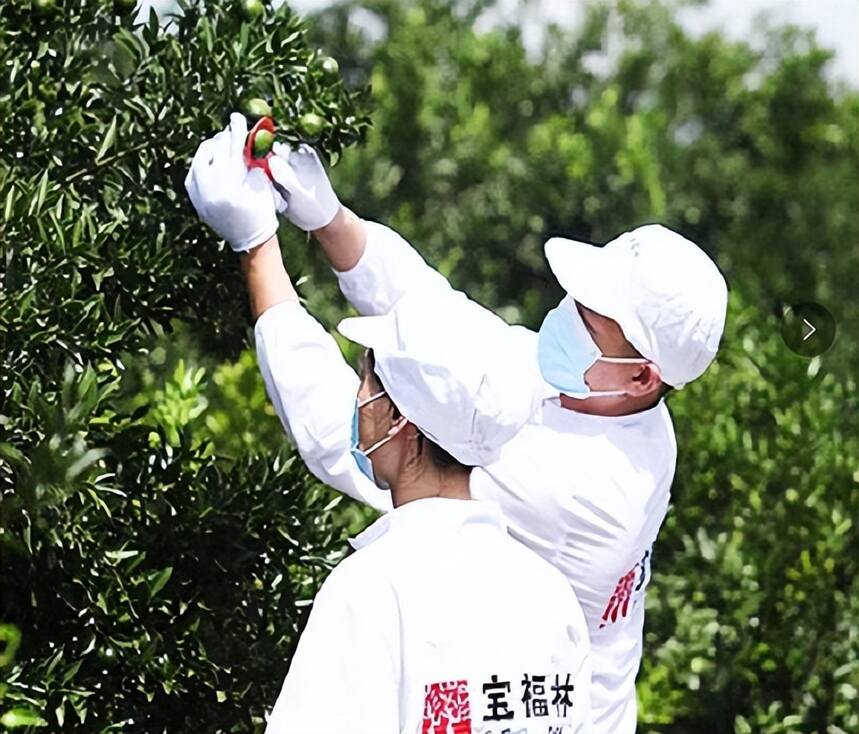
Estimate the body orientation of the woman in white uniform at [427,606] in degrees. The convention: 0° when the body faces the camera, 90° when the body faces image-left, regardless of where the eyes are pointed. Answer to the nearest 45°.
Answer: approximately 135°

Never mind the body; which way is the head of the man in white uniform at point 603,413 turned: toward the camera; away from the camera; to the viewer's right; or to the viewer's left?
to the viewer's left

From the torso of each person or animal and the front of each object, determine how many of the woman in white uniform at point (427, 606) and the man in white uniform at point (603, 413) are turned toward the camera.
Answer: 0

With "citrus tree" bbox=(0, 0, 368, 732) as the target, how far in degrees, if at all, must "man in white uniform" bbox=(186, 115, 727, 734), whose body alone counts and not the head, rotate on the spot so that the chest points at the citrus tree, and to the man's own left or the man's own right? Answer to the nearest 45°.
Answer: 0° — they already face it

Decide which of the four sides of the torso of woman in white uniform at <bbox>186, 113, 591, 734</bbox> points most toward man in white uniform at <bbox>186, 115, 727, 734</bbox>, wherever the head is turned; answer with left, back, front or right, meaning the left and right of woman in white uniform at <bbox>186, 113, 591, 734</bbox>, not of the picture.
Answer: right

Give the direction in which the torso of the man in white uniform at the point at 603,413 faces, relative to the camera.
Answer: to the viewer's left

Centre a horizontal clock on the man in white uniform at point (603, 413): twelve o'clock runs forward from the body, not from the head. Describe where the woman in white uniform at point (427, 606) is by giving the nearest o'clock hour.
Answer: the woman in white uniform at point (427, 606) is roughly at 10 o'clock from the man in white uniform at point (603, 413).
